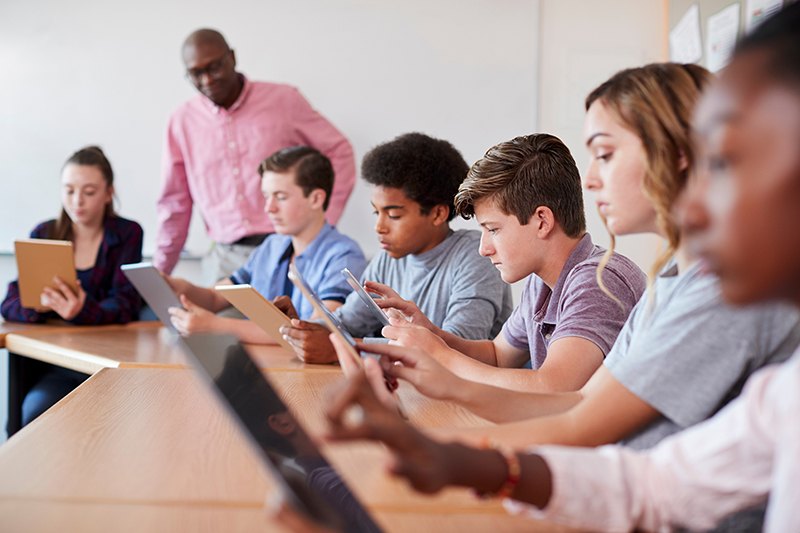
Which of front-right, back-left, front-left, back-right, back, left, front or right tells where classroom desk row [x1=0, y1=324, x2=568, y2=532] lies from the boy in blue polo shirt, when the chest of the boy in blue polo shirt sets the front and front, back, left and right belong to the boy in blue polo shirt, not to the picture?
front-left

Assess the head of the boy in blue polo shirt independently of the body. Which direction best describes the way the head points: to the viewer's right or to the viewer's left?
to the viewer's left

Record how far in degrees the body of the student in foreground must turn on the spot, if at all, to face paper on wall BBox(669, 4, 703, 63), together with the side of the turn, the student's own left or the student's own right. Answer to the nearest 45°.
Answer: approximately 90° to the student's own right

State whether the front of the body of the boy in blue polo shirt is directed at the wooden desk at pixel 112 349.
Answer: yes

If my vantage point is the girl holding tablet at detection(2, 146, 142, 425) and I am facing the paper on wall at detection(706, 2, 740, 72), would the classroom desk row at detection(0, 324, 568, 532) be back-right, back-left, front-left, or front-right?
front-right

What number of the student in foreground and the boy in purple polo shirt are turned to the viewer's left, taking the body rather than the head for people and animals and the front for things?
2

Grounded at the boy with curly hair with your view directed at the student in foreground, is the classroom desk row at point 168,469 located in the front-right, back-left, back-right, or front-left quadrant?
front-right

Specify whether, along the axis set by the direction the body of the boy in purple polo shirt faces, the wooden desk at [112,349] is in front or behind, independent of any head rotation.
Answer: in front

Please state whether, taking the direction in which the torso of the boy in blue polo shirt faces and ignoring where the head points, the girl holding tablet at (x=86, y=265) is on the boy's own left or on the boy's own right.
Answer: on the boy's own right

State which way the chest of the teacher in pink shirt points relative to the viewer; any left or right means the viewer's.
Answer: facing the viewer

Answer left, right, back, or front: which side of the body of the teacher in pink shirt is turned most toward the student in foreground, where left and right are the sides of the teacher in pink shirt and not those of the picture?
front

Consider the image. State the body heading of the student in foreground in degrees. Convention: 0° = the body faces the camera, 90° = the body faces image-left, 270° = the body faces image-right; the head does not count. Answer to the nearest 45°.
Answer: approximately 90°

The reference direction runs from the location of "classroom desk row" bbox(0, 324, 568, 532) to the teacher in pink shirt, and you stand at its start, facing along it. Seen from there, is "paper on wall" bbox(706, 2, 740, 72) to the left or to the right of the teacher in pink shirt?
right

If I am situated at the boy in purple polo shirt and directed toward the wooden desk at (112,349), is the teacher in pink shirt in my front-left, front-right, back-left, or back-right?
front-right

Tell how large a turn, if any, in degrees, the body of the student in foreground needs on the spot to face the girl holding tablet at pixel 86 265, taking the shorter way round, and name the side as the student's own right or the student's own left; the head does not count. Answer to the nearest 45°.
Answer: approximately 45° to the student's own right

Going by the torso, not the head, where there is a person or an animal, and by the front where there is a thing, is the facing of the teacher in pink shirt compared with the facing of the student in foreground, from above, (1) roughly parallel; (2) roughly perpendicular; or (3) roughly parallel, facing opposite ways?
roughly perpendicular

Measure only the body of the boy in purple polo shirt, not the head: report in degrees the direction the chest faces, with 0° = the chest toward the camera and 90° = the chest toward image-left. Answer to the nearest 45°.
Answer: approximately 90°

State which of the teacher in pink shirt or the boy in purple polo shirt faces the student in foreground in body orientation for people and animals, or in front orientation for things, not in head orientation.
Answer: the teacher in pink shirt

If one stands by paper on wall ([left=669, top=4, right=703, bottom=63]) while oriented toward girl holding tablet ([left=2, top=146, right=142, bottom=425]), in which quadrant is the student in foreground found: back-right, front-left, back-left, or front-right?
front-left
